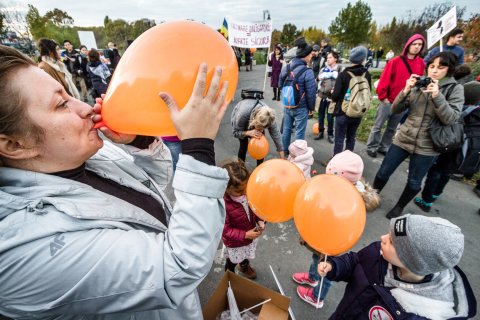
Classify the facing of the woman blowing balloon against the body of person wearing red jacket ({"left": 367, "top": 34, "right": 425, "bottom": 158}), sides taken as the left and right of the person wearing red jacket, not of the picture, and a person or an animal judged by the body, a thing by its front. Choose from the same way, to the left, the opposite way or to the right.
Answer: to the left

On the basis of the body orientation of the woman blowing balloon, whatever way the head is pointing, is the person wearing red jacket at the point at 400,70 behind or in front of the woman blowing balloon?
in front

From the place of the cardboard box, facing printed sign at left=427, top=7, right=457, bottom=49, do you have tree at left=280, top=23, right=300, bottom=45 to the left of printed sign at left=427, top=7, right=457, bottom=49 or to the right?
left

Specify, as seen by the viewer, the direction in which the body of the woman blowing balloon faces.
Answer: to the viewer's right

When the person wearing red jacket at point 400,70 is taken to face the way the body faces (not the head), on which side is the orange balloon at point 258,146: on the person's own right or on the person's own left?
on the person's own right

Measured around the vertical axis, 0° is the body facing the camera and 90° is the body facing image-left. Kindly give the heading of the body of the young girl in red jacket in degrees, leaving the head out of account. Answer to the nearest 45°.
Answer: approximately 315°

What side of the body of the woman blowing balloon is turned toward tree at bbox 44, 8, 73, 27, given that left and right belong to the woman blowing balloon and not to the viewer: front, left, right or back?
left

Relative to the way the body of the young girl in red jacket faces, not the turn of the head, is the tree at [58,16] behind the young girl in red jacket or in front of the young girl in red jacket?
behind

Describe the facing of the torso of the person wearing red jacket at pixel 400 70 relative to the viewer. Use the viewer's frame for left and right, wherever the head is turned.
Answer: facing the viewer and to the right of the viewer

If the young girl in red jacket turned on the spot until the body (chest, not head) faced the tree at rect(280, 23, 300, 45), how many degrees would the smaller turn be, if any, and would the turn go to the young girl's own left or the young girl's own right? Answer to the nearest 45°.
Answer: approximately 135° to the young girl's own left

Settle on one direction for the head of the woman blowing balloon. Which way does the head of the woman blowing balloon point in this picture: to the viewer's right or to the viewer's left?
to the viewer's right

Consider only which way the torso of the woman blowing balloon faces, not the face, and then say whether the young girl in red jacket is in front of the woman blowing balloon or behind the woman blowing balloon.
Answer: in front

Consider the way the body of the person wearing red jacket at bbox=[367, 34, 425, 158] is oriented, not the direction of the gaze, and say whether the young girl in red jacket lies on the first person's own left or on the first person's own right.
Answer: on the first person's own right

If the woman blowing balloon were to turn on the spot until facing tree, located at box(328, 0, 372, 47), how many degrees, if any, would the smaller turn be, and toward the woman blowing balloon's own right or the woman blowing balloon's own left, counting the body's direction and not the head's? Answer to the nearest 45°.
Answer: approximately 45° to the woman blowing balloon's own left

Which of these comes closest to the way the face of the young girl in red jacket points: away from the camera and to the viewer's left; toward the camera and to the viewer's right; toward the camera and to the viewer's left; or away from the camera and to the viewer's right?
toward the camera and to the viewer's right
